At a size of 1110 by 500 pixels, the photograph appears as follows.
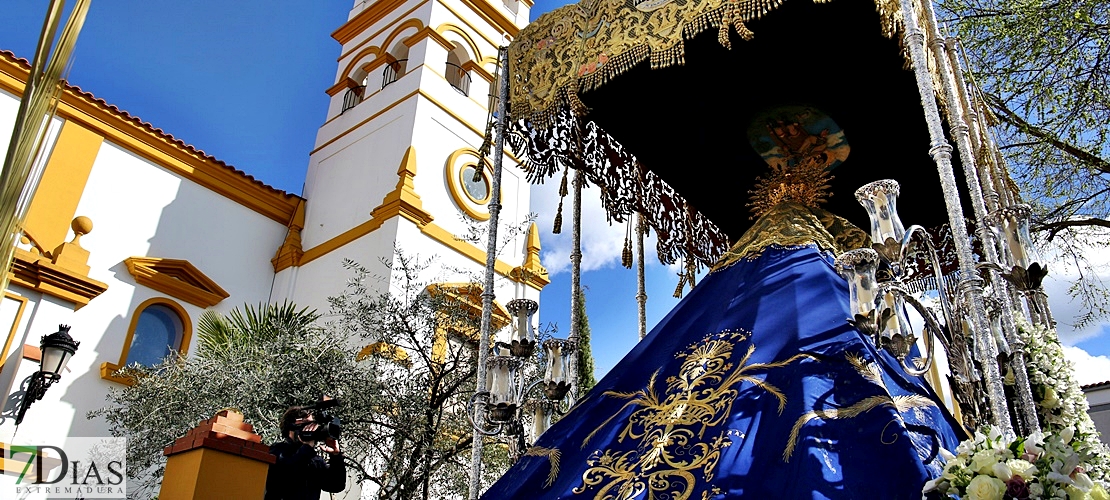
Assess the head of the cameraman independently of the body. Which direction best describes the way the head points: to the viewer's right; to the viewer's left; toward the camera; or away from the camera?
to the viewer's right

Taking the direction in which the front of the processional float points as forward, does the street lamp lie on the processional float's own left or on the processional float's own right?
on the processional float's own left

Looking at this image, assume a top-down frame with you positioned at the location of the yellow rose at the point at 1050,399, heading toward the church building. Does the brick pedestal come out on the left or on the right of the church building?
left

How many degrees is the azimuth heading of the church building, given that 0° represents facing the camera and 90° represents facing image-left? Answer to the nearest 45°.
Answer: approximately 315°
